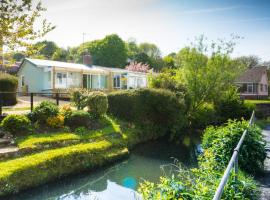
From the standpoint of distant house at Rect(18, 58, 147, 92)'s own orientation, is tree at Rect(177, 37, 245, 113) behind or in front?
in front

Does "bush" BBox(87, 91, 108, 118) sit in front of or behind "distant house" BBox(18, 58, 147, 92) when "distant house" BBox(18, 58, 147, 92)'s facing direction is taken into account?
in front

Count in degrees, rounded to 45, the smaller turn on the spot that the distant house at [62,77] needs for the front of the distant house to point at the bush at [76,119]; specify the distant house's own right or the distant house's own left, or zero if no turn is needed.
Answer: approximately 45° to the distant house's own right

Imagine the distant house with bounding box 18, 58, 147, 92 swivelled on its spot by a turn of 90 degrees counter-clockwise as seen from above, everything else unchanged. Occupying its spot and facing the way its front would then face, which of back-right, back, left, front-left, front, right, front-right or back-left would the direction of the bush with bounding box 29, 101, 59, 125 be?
back-right

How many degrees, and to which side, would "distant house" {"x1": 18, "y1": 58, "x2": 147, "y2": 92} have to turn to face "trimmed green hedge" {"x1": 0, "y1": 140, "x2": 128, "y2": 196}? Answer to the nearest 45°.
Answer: approximately 45° to its right

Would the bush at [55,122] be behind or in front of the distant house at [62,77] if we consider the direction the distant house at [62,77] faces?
in front

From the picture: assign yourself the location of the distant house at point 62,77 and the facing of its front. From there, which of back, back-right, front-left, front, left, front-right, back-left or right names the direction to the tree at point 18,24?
front-right

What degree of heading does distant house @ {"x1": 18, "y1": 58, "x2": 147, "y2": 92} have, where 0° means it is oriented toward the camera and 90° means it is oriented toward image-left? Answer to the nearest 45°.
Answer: approximately 315°

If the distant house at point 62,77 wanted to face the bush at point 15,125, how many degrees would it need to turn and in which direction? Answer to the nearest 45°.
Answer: approximately 45° to its right

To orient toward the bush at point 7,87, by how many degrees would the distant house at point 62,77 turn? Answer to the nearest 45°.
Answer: approximately 45° to its right
